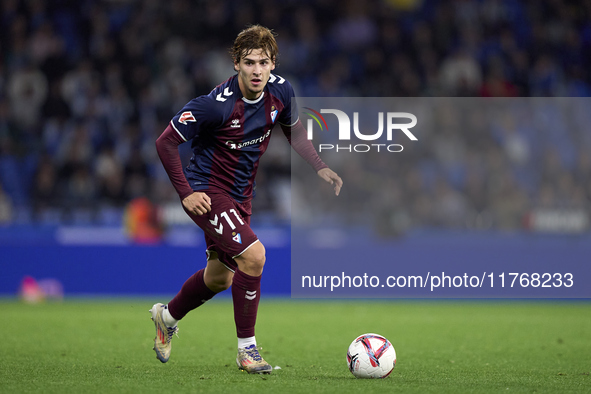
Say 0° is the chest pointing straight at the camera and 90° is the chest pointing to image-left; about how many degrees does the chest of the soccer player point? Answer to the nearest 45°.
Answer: approximately 315°
